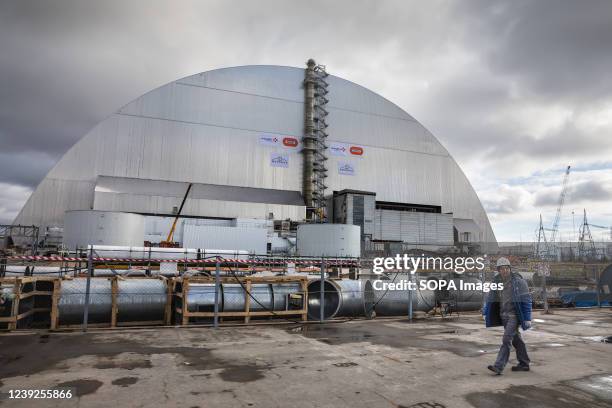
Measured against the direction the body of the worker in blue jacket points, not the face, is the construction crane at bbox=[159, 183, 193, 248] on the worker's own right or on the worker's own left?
on the worker's own right

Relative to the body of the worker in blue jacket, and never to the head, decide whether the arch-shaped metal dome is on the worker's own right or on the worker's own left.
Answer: on the worker's own right

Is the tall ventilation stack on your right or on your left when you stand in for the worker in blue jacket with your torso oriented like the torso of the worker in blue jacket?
on your right

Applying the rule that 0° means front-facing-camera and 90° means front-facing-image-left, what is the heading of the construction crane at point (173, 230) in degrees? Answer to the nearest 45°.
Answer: approximately 270°

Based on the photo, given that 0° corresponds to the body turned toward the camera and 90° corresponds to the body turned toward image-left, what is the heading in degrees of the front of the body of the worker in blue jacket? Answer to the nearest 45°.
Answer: approximately 45°

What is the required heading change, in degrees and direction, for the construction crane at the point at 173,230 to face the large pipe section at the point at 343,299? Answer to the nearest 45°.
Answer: approximately 90° to its right

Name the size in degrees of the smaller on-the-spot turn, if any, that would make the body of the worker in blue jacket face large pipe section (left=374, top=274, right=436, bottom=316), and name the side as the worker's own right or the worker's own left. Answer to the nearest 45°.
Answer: approximately 90° to the worker's own right

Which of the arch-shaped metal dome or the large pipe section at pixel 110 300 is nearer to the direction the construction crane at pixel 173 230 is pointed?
the arch-shaped metal dome
